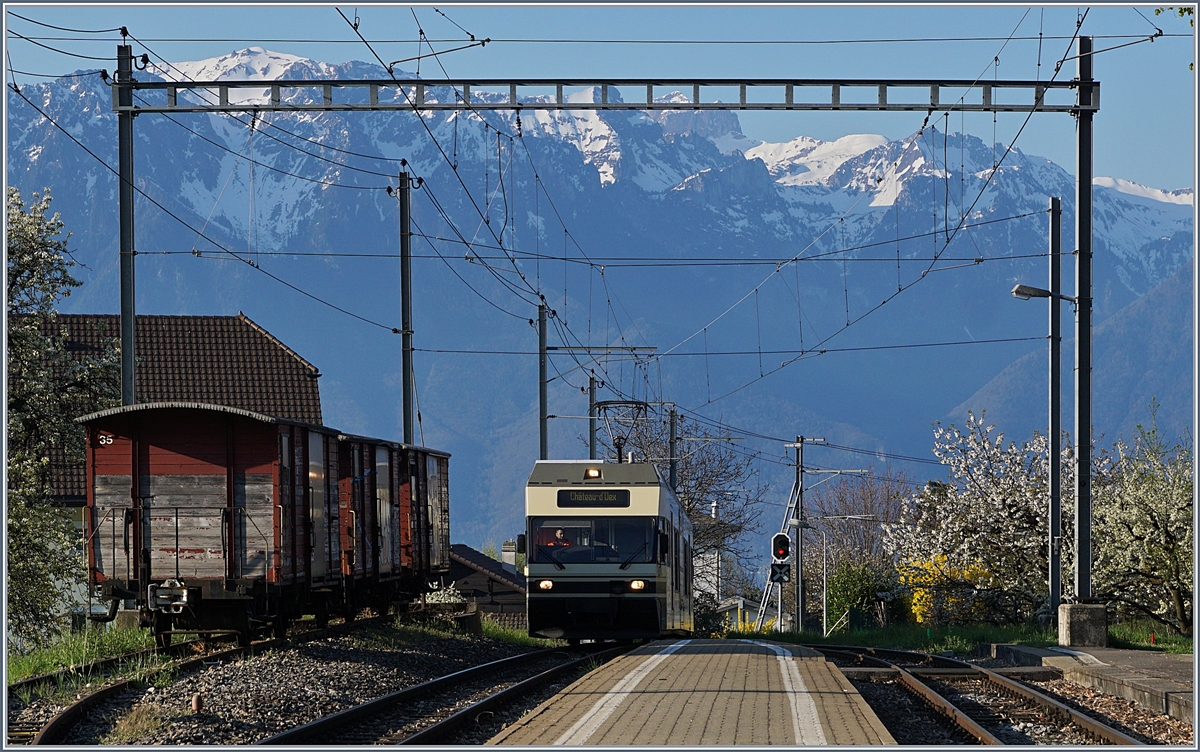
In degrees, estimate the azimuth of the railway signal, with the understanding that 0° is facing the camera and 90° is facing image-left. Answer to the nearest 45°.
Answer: approximately 0°

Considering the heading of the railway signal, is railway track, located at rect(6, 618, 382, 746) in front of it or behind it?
in front

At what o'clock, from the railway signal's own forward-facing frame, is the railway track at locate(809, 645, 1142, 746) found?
The railway track is roughly at 12 o'clock from the railway signal.

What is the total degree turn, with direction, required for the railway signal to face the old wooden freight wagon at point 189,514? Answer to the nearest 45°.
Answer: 0° — it already faces it

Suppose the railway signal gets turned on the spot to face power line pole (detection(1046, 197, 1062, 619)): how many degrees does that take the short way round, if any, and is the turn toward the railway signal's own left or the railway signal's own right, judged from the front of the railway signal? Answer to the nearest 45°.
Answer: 0° — it already faces it

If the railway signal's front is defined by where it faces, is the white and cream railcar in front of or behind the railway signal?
in front

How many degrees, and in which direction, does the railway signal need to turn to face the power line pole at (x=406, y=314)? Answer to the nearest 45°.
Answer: approximately 45° to its right
